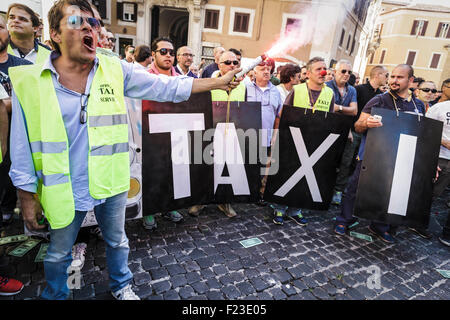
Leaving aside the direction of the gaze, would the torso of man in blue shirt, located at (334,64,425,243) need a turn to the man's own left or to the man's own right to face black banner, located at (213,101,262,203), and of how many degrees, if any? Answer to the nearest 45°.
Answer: approximately 45° to the man's own right

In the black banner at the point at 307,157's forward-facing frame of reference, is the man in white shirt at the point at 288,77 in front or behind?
behind

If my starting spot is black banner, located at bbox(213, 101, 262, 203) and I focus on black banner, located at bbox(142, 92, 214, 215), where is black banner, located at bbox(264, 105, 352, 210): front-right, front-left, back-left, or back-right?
back-left

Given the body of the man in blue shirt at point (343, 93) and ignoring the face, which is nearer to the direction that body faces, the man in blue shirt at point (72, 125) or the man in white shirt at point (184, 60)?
the man in blue shirt

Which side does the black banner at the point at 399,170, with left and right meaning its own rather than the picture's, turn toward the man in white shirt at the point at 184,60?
right

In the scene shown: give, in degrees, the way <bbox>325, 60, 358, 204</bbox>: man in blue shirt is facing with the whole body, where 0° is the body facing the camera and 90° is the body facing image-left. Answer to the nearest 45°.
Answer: approximately 0°

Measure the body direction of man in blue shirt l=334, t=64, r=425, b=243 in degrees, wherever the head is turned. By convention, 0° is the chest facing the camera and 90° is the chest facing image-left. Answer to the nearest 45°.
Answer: approximately 0°
